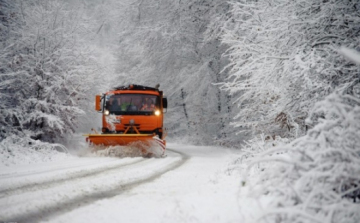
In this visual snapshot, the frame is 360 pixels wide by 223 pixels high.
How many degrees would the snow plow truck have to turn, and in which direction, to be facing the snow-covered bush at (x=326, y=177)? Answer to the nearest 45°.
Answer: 0° — it already faces it

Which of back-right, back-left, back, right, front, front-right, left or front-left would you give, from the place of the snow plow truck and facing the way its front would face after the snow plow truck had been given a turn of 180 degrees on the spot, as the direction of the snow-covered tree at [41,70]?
front-left

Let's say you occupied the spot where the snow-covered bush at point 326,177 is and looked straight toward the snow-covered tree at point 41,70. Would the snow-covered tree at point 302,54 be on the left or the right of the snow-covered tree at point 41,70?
right

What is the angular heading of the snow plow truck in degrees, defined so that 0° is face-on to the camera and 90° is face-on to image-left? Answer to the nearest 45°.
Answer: approximately 0°

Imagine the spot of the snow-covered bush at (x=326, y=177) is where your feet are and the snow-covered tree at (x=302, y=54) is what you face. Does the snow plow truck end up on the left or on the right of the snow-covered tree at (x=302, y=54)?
left
